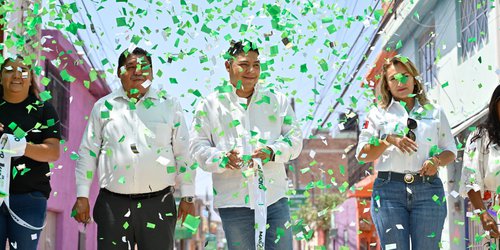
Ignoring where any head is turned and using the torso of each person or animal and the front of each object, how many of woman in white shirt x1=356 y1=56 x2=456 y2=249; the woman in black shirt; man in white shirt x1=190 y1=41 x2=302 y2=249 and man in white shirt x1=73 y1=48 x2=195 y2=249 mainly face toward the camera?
4

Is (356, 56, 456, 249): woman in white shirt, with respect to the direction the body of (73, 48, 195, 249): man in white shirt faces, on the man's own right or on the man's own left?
on the man's own left

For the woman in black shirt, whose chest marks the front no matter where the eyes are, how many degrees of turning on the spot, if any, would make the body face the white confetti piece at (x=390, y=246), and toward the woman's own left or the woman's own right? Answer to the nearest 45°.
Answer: approximately 90° to the woman's own left

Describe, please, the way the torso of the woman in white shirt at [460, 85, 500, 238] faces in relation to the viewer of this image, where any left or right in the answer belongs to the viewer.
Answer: facing the viewer and to the right of the viewer

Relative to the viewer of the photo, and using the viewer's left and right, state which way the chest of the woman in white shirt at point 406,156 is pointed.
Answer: facing the viewer

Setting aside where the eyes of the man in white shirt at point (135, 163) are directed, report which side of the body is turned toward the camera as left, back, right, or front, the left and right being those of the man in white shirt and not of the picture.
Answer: front

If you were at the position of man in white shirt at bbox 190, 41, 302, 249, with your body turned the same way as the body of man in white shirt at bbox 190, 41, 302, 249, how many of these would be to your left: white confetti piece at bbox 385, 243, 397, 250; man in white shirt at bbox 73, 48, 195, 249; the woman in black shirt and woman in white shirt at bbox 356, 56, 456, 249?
2

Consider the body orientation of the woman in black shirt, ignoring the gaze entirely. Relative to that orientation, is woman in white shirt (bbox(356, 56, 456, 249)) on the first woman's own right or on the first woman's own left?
on the first woman's own left

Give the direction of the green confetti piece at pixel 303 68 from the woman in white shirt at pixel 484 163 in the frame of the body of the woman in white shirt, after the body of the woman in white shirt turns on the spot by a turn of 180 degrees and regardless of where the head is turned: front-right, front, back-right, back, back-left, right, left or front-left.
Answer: left
